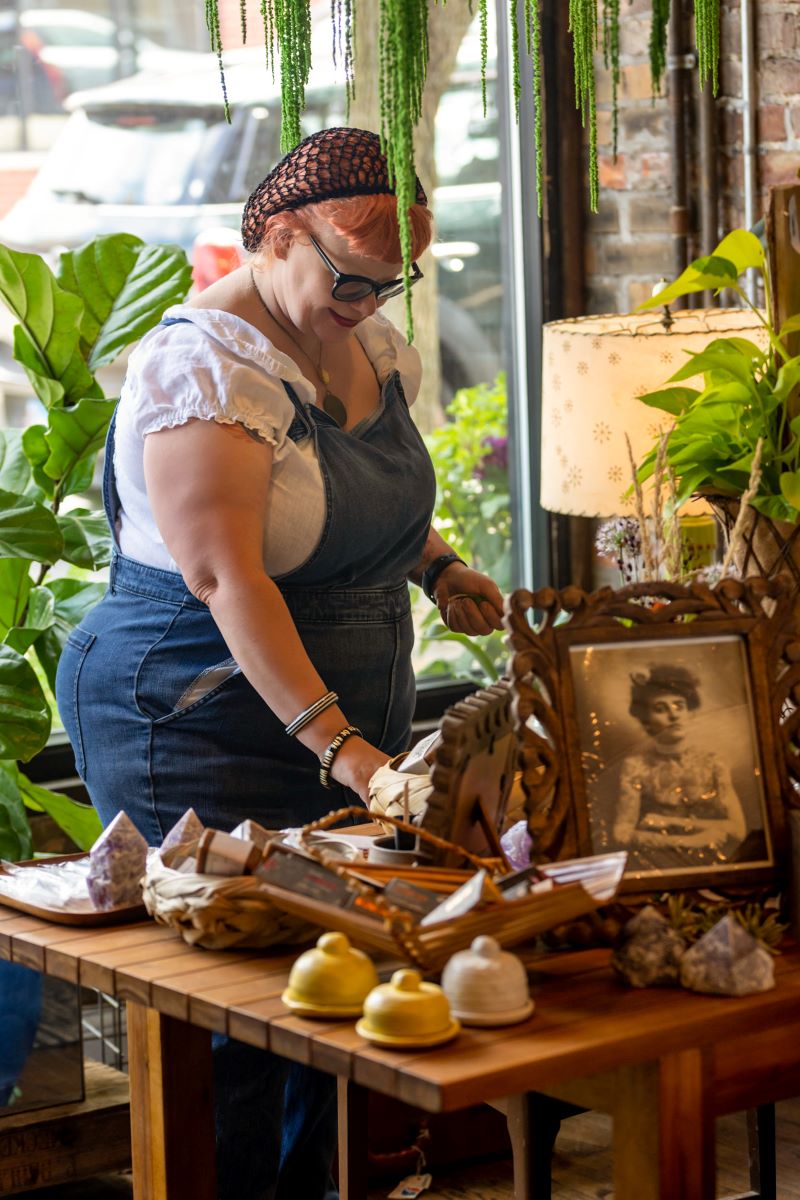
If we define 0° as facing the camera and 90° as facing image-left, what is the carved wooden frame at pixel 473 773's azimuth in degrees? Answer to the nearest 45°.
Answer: approximately 135°

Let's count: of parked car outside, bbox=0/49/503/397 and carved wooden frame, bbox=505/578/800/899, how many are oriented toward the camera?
1

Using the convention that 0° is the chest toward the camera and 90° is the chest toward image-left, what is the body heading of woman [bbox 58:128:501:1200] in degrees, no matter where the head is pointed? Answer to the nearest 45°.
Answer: approximately 315°
